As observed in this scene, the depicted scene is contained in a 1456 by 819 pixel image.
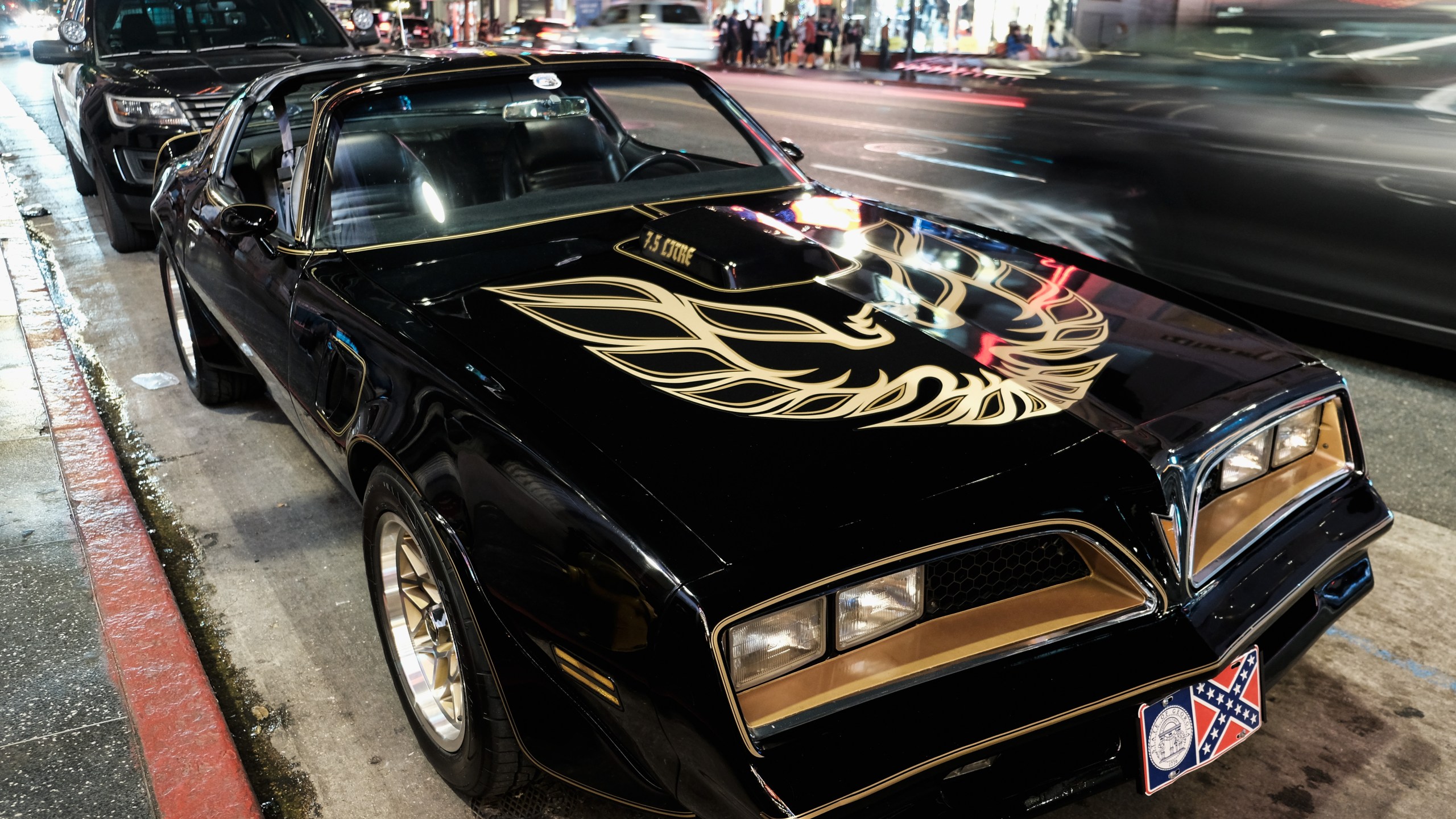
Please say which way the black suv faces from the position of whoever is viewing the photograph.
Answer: facing the viewer and to the right of the viewer

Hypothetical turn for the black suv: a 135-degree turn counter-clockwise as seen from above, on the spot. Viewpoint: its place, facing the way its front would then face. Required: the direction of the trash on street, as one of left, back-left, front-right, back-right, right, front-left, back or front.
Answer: back

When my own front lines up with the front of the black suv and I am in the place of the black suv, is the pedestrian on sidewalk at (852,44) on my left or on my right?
on my left

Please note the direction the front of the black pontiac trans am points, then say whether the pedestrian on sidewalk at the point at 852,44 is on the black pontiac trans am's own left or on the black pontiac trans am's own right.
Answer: on the black pontiac trans am's own left

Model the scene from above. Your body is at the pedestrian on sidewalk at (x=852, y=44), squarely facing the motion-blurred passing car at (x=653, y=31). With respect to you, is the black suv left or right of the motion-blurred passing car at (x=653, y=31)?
left

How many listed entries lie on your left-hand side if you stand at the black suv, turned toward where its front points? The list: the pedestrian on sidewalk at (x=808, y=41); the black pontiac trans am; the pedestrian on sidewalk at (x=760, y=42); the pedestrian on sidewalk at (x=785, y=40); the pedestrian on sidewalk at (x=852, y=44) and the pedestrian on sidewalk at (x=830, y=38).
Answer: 5

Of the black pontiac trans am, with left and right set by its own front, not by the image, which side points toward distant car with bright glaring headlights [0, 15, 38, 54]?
back

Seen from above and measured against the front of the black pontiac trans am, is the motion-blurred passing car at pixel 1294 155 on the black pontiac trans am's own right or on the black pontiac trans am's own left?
on the black pontiac trans am's own left

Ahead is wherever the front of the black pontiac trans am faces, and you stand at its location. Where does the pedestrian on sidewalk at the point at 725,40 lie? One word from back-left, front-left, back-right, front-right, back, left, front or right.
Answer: back-left

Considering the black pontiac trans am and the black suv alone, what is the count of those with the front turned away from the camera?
0
